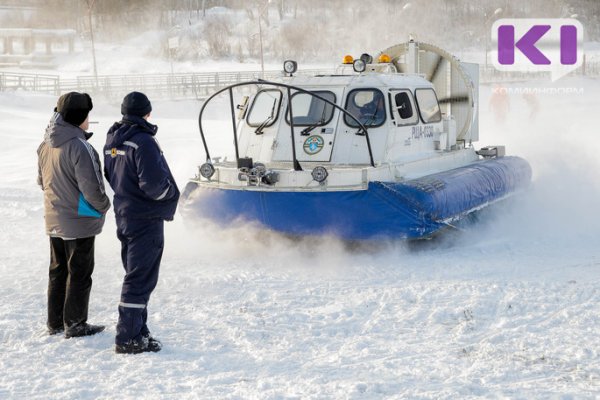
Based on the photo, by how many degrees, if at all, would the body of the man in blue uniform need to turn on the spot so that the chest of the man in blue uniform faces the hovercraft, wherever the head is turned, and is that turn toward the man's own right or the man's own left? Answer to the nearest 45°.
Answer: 0° — they already face it

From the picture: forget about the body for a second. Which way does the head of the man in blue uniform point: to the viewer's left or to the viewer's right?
to the viewer's right

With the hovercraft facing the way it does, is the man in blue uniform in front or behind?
in front

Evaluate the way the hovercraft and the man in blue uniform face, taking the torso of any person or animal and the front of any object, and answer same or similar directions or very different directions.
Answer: very different directions

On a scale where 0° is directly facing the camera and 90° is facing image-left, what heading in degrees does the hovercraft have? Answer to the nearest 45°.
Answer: approximately 45°

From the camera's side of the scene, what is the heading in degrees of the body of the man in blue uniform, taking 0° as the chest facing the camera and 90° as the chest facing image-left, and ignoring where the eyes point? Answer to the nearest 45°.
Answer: approximately 225°
